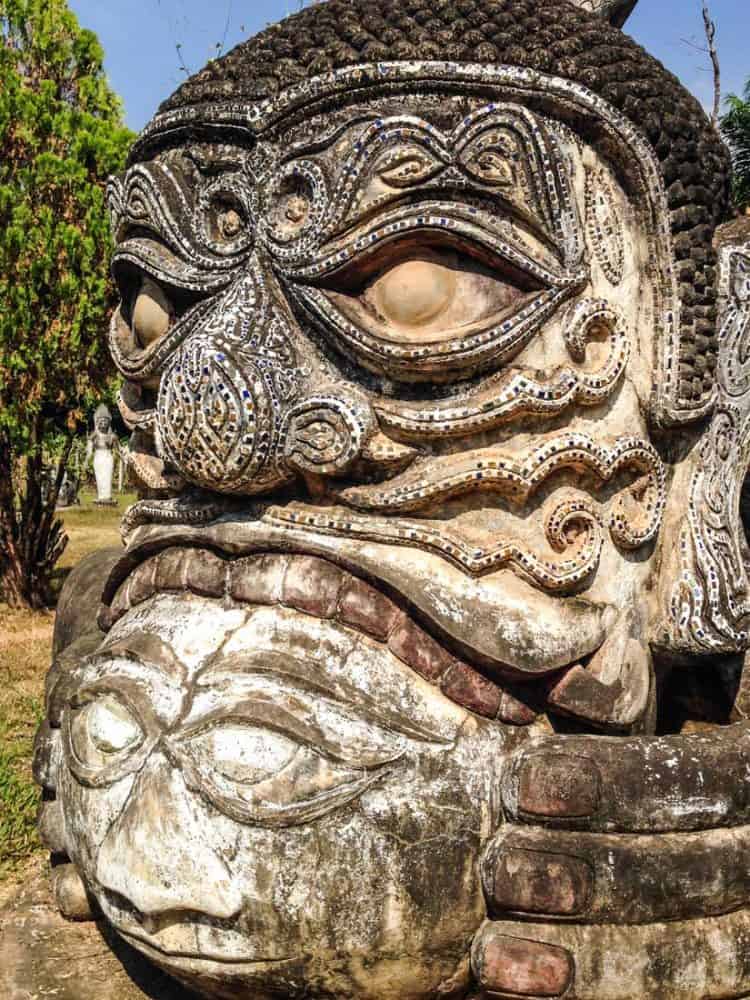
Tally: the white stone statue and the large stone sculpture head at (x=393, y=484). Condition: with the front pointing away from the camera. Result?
0

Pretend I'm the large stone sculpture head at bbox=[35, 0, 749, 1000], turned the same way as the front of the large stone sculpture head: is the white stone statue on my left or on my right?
on my right

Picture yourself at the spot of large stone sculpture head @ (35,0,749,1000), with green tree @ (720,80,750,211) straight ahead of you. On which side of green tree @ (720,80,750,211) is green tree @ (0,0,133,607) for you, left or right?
left

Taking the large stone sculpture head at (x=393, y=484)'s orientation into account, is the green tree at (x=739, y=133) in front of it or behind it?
behind

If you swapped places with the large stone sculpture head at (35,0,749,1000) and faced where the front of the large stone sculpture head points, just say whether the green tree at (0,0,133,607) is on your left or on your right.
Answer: on your right

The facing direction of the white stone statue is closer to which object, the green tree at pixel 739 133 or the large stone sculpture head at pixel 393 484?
the large stone sculpture head

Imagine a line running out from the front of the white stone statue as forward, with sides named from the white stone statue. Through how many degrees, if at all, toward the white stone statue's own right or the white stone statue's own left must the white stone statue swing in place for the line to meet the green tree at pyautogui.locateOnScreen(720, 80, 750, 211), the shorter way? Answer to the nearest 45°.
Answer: approximately 45° to the white stone statue's own left

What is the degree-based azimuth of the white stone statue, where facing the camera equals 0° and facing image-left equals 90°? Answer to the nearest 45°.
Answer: approximately 0°

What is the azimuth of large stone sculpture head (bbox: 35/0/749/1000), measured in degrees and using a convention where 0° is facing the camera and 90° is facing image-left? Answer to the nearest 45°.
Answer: approximately 45°

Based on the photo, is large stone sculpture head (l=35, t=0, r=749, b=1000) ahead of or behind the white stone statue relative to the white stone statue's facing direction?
ahead
